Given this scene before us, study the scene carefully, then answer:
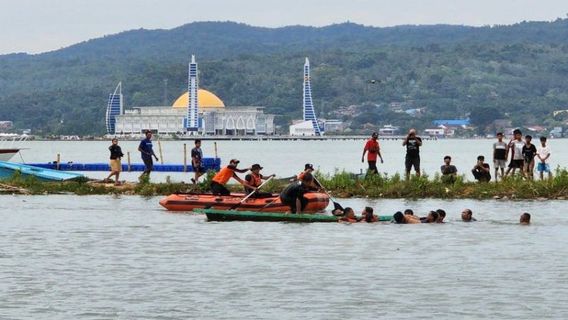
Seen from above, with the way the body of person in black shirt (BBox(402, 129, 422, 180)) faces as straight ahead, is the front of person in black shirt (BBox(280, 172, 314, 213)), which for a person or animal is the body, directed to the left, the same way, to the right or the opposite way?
to the left

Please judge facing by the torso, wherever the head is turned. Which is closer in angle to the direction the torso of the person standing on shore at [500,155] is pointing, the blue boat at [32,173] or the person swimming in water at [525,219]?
the person swimming in water

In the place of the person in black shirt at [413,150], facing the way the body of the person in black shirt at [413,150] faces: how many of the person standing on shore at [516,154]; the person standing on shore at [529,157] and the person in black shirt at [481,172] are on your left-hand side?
3

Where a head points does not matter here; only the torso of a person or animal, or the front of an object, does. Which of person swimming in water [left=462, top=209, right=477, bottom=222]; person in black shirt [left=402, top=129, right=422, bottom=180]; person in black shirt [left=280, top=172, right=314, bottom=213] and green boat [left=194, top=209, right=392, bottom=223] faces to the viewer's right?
person in black shirt [left=280, top=172, right=314, bottom=213]

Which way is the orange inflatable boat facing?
to the viewer's right

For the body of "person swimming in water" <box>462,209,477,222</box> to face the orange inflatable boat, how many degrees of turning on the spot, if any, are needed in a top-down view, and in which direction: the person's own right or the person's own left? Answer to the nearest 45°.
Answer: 0° — they already face it
